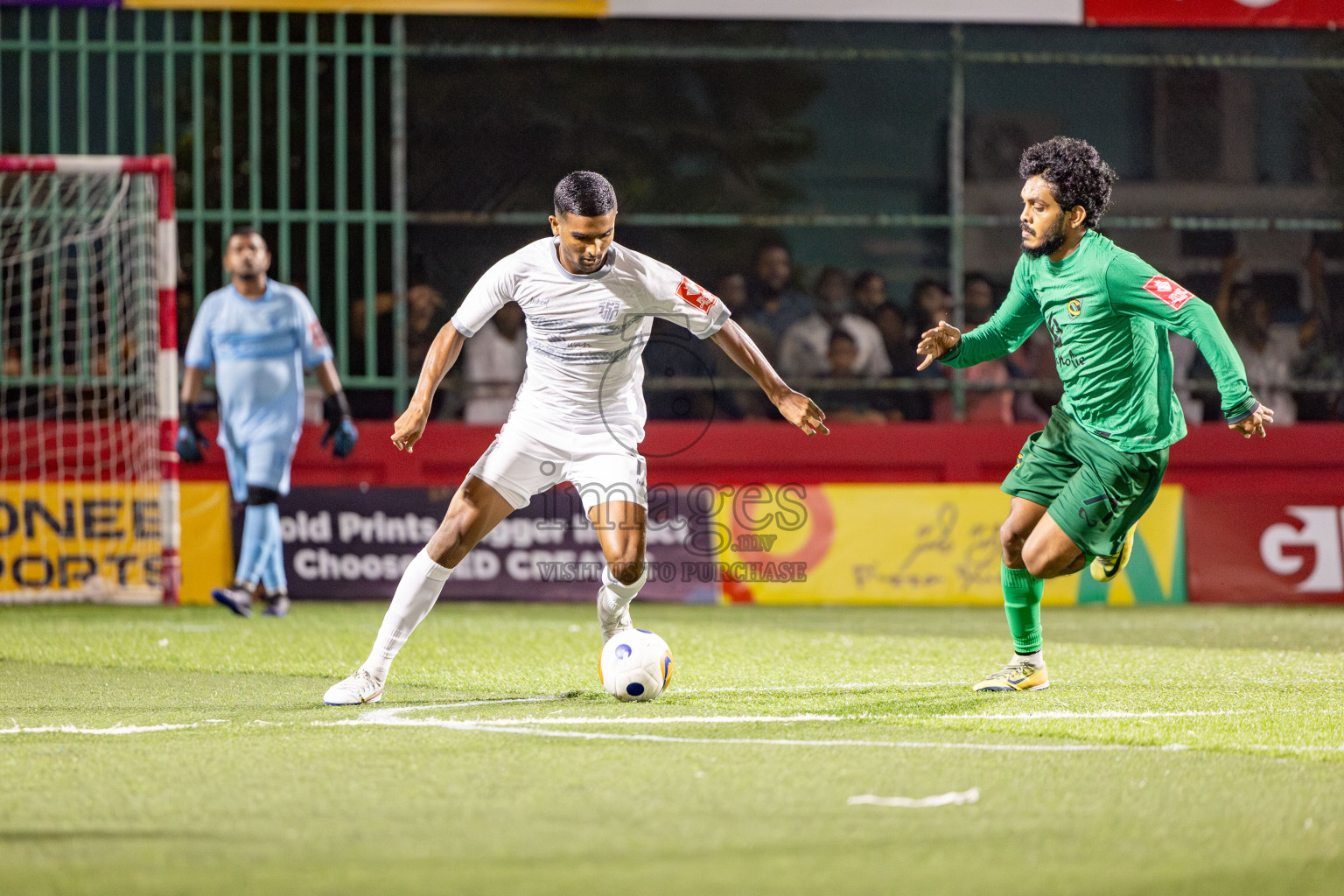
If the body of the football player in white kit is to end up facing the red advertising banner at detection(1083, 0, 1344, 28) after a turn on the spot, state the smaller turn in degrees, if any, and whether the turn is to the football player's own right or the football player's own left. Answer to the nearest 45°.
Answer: approximately 135° to the football player's own left

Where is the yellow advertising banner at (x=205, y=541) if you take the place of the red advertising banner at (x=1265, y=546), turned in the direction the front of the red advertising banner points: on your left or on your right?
on your right

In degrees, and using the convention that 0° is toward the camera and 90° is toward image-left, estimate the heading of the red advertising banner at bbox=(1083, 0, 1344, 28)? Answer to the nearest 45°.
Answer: approximately 0°

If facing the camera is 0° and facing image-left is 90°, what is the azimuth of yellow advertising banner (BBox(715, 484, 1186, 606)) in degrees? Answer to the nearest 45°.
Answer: approximately 0°

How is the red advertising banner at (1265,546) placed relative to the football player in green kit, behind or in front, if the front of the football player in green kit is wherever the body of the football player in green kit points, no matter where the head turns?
behind

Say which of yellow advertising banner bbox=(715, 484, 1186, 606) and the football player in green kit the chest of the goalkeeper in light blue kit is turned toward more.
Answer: the football player in green kit
